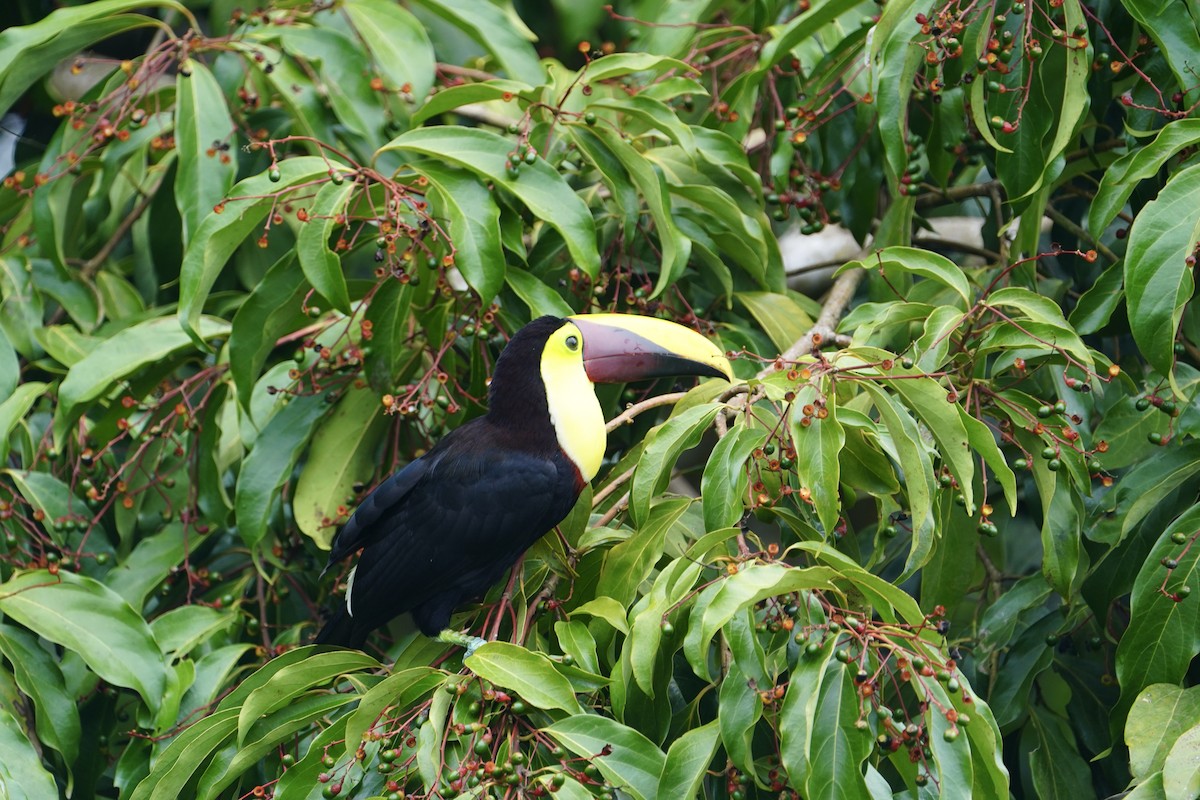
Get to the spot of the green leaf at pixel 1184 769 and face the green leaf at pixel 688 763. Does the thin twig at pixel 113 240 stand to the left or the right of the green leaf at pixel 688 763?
right

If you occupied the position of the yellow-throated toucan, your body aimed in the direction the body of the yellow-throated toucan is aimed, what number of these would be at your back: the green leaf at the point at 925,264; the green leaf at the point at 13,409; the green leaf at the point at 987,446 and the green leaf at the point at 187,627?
2

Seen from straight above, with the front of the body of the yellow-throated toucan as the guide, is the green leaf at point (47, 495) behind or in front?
behind

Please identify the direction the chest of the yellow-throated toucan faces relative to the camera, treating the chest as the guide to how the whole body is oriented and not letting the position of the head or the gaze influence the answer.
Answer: to the viewer's right

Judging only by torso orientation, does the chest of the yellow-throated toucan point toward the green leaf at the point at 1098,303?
yes

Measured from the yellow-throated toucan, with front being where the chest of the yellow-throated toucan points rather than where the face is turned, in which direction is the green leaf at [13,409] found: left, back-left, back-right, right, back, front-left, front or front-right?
back

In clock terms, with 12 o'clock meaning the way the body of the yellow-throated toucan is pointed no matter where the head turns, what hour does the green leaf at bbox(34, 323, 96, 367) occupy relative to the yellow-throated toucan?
The green leaf is roughly at 7 o'clock from the yellow-throated toucan.

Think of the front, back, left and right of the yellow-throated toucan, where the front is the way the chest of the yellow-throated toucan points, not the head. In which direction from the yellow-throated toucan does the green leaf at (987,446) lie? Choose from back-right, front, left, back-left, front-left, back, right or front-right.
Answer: front-right

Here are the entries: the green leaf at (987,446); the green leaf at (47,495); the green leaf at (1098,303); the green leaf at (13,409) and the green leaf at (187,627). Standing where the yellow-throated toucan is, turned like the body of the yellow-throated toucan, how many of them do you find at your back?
3
